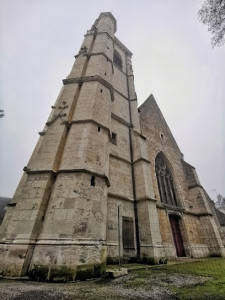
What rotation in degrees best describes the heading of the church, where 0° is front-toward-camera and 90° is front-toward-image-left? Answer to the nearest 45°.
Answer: approximately 315°
